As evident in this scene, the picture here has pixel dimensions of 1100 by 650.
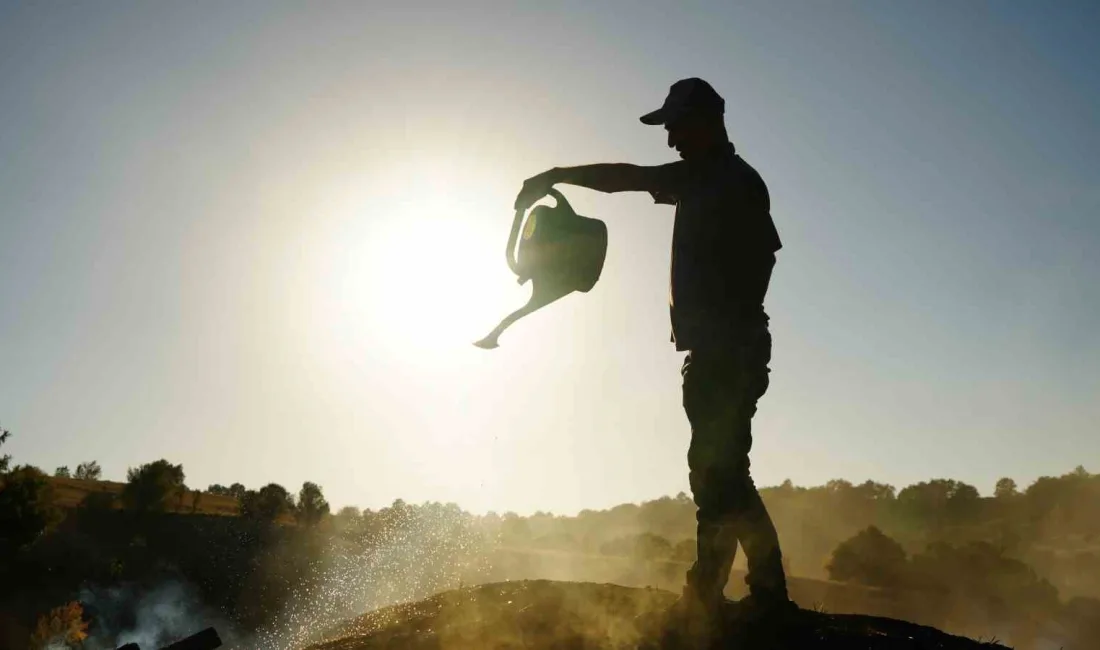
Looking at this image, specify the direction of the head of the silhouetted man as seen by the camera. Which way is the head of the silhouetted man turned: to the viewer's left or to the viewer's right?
to the viewer's left

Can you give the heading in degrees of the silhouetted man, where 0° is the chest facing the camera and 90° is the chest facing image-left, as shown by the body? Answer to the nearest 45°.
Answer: approximately 90°
